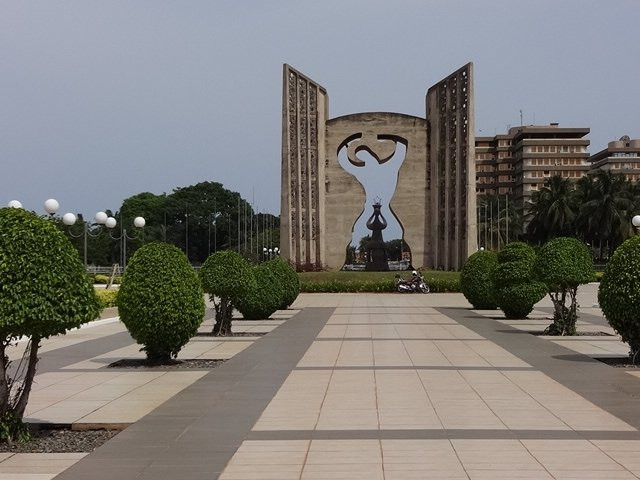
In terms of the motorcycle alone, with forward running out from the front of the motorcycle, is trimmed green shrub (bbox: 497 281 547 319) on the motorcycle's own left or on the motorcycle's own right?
on the motorcycle's own right

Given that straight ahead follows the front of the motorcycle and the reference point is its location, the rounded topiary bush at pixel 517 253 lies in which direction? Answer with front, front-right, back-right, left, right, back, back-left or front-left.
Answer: right

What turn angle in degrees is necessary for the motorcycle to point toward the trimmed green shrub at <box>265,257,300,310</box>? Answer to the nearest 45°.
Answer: approximately 90° to its right

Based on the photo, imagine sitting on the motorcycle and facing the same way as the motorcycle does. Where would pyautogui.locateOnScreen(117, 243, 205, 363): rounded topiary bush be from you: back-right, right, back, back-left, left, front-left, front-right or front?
right

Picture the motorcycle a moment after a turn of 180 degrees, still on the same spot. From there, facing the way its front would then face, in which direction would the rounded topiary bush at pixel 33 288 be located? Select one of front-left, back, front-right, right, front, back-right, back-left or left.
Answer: left

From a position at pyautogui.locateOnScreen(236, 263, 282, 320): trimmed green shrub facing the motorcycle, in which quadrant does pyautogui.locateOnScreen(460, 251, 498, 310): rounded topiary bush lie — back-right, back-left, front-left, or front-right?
front-right

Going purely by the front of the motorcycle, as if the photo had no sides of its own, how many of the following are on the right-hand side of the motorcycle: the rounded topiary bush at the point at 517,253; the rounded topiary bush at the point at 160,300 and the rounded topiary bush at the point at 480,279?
3

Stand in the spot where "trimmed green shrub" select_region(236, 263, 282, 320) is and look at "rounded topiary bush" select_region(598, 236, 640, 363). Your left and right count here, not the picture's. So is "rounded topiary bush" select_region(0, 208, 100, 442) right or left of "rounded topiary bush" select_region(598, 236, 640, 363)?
right

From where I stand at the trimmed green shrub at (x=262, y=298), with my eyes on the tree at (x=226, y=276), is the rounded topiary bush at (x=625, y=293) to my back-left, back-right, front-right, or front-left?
front-left

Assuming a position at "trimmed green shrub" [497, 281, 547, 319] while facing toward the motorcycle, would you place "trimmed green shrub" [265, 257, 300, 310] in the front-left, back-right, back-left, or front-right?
front-left

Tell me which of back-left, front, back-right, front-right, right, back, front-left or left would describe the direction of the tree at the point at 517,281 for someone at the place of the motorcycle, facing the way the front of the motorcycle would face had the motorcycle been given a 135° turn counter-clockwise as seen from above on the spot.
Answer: back-left

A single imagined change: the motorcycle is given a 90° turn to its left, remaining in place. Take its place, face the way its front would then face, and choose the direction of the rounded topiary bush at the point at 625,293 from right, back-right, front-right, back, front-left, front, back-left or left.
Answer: back

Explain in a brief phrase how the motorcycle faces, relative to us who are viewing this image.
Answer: facing to the right of the viewer

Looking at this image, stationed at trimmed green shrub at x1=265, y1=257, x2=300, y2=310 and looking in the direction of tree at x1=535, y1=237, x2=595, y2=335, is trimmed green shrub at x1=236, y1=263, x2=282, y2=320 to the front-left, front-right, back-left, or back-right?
front-right

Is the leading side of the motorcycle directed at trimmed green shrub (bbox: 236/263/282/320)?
no

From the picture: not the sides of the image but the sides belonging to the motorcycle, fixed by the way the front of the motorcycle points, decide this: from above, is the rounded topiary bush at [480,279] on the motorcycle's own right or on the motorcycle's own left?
on the motorcycle's own right
